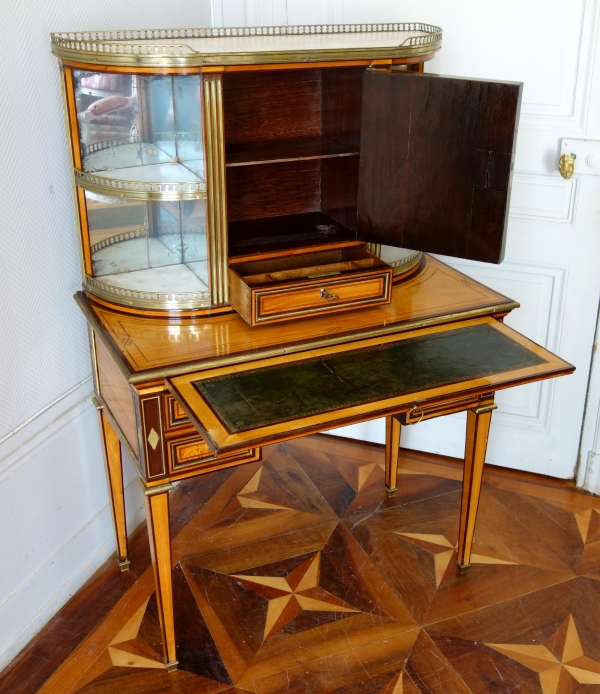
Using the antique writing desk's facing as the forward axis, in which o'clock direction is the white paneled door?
The white paneled door is roughly at 9 o'clock from the antique writing desk.

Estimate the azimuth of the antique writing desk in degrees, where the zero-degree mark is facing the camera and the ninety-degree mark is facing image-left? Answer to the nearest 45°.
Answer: approximately 315°

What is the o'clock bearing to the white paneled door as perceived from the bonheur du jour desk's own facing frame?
The white paneled door is roughly at 9 o'clock from the bonheur du jour desk.
